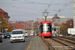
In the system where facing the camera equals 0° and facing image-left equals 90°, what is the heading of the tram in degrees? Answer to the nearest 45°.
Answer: approximately 0°
